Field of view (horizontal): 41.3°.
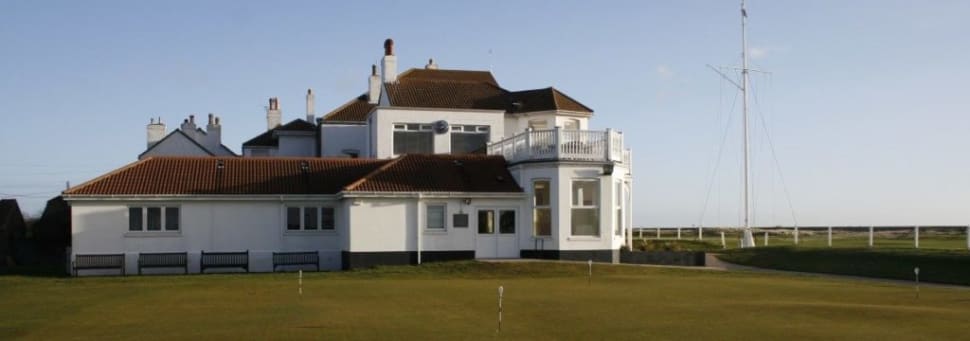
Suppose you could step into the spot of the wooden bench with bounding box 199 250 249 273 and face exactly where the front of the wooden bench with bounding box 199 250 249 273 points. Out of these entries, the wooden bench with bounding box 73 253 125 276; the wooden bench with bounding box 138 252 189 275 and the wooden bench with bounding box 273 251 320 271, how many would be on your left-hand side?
1

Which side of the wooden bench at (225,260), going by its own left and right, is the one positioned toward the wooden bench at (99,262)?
right

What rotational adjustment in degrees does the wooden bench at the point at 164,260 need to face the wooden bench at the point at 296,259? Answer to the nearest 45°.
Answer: approximately 90° to its left

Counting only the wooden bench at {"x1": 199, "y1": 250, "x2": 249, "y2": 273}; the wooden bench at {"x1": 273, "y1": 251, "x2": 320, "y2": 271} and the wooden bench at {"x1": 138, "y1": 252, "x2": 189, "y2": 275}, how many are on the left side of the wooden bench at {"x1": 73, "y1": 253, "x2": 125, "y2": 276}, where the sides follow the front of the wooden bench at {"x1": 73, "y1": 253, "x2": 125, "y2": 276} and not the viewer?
3

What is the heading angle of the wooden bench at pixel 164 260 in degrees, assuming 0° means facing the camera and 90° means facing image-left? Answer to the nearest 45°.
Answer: approximately 0°

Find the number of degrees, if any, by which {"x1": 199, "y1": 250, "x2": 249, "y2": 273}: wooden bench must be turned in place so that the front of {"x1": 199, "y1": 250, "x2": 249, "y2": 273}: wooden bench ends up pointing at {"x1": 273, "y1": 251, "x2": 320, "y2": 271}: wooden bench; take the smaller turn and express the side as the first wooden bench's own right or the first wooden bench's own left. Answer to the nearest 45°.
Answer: approximately 90° to the first wooden bench's own left

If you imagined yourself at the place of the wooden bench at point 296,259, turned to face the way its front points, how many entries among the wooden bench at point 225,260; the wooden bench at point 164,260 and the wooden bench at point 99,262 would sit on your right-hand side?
3

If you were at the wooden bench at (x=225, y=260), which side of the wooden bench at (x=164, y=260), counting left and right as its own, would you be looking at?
left

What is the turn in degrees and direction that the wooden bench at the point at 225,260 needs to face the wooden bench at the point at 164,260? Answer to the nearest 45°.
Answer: approximately 90° to its right

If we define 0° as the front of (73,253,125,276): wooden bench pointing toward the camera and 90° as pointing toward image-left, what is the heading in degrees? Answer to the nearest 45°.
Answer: approximately 0°

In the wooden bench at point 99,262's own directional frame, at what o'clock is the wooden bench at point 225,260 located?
the wooden bench at point 225,260 is roughly at 9 o'clock from the wooden bench at point 99,262.

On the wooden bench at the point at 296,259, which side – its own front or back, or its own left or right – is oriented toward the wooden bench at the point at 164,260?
right
